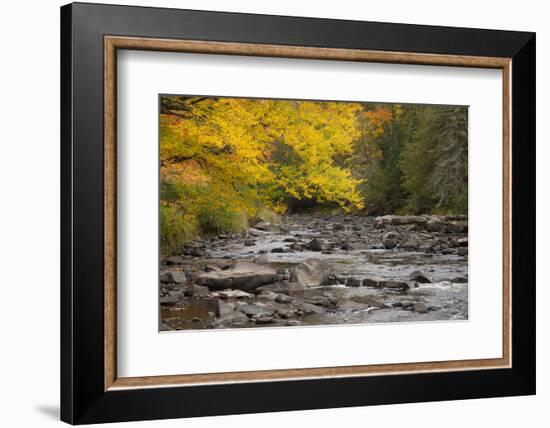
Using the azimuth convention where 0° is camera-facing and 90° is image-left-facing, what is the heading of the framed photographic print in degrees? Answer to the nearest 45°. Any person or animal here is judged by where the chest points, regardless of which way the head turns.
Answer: approximately 315°
